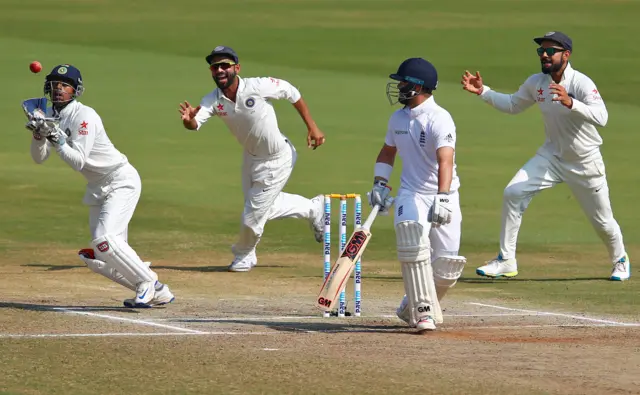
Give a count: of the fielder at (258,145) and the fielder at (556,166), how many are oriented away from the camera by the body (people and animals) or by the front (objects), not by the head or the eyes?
0

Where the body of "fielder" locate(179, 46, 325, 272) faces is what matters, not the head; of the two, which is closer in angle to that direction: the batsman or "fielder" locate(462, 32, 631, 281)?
the batsman

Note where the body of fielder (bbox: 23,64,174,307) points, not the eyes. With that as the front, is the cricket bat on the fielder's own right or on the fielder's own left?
on the fielder's own left

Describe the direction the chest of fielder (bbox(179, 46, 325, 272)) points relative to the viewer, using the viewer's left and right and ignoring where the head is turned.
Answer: facing the viewer and to the left of the viewer

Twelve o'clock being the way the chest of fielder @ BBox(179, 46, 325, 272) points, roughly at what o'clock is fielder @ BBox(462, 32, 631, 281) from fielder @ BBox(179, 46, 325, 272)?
fielder @ BBox(462, 32, 631, 281) is roughly at 8 o'clock from fielder @ BBox(179, 46, 325, 272).

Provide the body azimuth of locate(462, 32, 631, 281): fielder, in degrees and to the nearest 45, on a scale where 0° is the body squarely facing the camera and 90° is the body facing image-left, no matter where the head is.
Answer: approximately 45°

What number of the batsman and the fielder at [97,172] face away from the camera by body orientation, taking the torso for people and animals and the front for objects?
0

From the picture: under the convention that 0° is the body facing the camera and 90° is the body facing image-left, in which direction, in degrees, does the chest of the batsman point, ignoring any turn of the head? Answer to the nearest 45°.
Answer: approximately 45°

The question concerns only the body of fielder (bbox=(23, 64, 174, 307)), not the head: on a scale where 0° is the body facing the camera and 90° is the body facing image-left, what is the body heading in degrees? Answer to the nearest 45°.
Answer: approximately 45°
